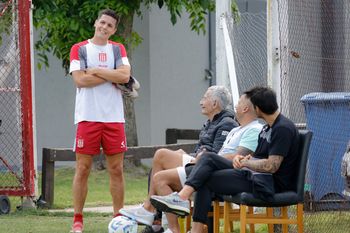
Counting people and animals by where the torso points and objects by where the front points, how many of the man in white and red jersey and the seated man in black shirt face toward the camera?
1

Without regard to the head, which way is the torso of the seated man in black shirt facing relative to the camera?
to the viewer's left

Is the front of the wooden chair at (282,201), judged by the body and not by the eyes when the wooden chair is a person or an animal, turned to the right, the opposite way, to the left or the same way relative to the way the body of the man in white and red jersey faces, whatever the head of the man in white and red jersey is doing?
to the right

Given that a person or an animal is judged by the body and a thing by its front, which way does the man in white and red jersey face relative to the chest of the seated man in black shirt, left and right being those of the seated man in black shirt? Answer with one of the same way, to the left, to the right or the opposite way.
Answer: to the left

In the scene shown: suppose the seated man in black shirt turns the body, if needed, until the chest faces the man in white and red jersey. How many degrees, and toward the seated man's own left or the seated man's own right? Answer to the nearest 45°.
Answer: approximately 45° to the seated man's own right

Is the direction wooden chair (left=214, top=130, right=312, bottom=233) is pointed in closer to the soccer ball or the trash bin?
the soccer ball

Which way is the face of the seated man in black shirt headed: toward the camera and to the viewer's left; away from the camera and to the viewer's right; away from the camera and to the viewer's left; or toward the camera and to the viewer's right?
away from the camera and to the viewer's left

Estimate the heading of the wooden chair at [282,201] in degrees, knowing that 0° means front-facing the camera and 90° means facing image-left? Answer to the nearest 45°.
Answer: approximately 90°

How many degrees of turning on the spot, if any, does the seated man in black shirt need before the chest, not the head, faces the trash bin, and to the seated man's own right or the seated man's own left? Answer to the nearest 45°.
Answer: approximately 135° to the seated man's own right

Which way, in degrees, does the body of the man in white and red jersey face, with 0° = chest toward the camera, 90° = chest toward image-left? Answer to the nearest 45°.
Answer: approximately 0°

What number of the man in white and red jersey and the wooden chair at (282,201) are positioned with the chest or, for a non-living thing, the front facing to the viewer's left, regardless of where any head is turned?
1
